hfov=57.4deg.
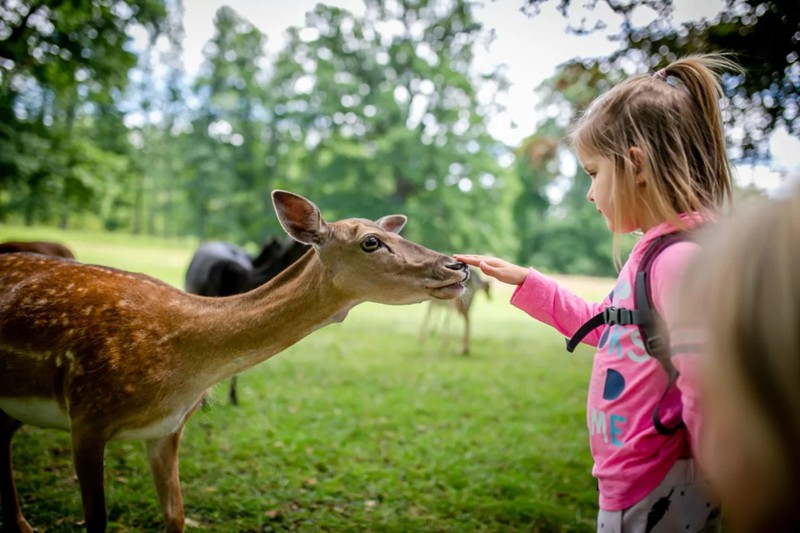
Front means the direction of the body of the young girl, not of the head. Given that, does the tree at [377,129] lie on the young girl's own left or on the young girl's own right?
on the young girl's own right

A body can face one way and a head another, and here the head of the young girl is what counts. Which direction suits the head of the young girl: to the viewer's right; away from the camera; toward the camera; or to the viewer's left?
to the viewer's left

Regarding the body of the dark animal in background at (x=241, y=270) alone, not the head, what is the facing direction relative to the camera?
to the viewer's right

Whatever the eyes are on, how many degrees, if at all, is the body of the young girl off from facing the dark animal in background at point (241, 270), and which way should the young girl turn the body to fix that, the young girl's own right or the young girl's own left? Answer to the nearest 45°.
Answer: approximately 45° to the young girl's own right

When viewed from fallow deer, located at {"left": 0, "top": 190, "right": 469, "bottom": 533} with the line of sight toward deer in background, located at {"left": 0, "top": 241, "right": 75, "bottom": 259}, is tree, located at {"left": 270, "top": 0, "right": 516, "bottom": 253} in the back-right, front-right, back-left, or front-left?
front-right

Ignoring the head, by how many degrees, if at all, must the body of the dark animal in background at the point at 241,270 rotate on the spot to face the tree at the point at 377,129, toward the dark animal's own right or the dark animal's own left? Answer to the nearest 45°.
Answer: approximately 90° to the dark animal's own left

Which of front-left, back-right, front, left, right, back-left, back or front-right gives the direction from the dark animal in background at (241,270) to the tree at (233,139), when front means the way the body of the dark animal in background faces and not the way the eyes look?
left

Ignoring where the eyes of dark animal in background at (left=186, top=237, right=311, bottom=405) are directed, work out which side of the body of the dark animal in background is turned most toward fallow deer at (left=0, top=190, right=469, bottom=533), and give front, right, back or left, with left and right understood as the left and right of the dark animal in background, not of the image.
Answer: right

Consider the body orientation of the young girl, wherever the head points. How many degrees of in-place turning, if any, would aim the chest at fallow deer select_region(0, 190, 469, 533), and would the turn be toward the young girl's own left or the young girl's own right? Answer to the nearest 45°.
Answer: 0° — they already face it

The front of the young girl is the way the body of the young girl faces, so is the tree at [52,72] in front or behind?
in front

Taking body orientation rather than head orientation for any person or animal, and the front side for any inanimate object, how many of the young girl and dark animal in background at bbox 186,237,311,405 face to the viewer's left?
1

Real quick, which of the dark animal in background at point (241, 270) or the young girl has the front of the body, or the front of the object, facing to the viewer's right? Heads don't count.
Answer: the dark animal in background

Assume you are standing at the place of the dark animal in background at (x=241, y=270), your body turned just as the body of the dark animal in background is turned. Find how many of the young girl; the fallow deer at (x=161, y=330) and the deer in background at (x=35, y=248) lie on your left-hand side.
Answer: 0

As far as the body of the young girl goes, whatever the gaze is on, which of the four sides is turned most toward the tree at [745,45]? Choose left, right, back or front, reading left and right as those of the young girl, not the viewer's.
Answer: right

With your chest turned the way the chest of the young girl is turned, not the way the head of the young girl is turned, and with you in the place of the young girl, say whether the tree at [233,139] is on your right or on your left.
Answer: on your right

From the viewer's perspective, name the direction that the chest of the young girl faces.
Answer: to the viewer's left
